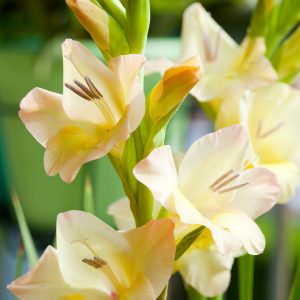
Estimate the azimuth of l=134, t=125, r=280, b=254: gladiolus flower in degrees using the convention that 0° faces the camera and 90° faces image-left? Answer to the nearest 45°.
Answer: approximately 315°
